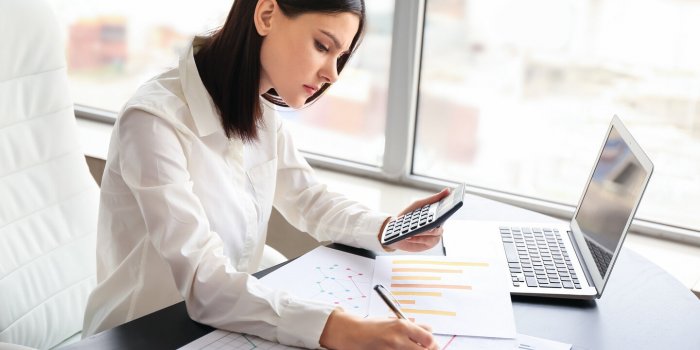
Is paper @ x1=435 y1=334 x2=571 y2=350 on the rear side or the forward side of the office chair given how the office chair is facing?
on the forward side

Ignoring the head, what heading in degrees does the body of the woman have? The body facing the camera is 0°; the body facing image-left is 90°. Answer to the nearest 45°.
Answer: approximately 315°

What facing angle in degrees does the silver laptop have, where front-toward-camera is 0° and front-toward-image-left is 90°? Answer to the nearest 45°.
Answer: approximately 90°

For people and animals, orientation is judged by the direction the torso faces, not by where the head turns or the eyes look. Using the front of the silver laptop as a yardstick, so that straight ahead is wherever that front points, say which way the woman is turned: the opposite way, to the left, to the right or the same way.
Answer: the opposite way

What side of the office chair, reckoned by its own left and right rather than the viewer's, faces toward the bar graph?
front

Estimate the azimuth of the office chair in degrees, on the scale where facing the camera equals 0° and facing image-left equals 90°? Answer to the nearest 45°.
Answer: approximately 315°

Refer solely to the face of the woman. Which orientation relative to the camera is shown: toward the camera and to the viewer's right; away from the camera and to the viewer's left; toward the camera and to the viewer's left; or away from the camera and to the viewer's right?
toward the camera and to the viewer's right
